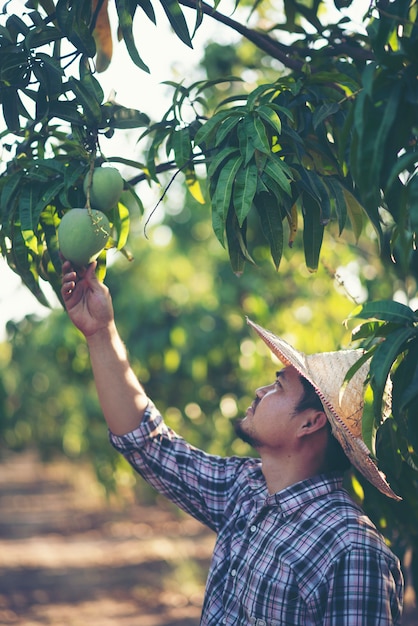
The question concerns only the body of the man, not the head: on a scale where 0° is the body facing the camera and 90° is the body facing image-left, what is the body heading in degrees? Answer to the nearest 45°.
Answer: approximately 45°

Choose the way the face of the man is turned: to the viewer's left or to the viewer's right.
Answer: to the viewer's left
